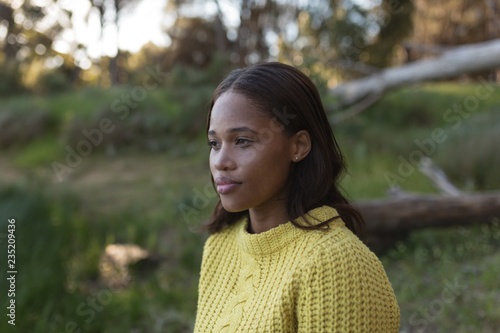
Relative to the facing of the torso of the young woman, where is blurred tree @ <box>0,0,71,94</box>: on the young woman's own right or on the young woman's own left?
on the young woman's own right

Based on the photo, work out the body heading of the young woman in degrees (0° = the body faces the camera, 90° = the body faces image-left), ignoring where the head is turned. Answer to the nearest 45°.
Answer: approximately 45°

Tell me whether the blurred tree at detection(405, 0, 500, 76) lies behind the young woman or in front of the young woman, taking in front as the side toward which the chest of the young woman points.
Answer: behind

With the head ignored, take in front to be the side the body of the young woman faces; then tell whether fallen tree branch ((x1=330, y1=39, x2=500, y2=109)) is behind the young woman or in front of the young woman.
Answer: behind

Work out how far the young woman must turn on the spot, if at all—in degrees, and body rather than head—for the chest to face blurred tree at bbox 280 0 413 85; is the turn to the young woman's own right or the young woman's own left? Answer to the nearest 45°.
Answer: approximately 135° to the young woman's own right
